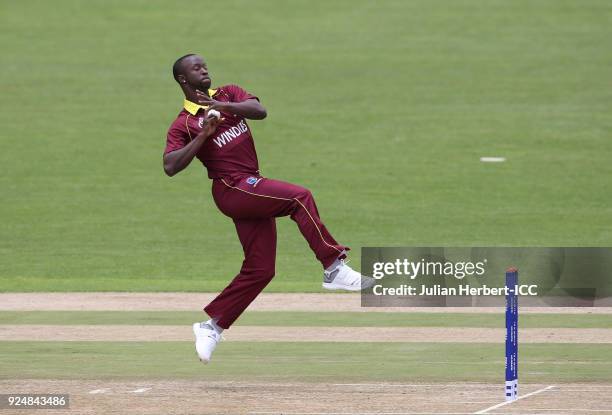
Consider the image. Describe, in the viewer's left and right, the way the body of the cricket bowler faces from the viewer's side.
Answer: facing the viewer and to the right of the viewer
